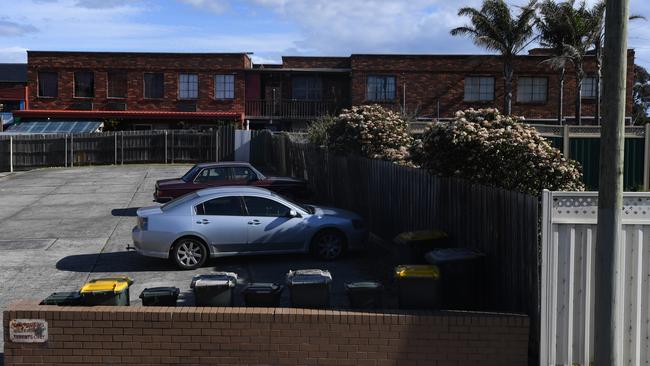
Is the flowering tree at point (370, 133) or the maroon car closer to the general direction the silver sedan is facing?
the flowering tree

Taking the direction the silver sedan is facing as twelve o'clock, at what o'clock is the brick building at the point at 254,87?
The brick building is roughly at 9 o'clock from the silver sedan.

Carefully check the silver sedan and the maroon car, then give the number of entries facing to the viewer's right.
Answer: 2

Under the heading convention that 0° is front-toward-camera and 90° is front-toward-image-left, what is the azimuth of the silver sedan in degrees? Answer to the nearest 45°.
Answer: approximately 270°

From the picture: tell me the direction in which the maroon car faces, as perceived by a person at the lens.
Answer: facing to the right of the viewer

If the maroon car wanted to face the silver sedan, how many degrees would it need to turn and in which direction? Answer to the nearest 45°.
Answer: approximately 90° to its right

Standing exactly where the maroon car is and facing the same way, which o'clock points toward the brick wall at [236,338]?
The brick wall is roughly at 3 o'clock from the maroon car.

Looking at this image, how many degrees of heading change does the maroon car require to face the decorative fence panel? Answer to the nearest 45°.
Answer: approximately 90° to its right

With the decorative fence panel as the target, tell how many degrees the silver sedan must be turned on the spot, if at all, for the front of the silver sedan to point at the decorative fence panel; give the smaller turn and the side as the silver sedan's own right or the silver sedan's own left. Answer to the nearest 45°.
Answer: approximately 45° to the silver sedan's own right

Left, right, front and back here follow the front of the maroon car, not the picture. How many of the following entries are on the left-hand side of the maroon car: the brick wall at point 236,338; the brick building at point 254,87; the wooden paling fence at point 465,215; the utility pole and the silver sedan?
1
